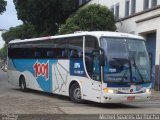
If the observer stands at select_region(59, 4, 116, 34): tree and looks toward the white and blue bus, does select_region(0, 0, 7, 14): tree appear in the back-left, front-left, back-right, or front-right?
back-right

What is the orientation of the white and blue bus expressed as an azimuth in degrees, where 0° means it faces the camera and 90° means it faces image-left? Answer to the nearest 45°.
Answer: approximately 315°

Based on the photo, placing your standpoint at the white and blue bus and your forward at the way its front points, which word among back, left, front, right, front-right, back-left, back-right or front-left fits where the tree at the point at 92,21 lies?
back-left

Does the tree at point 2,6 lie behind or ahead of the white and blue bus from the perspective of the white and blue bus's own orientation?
behind
